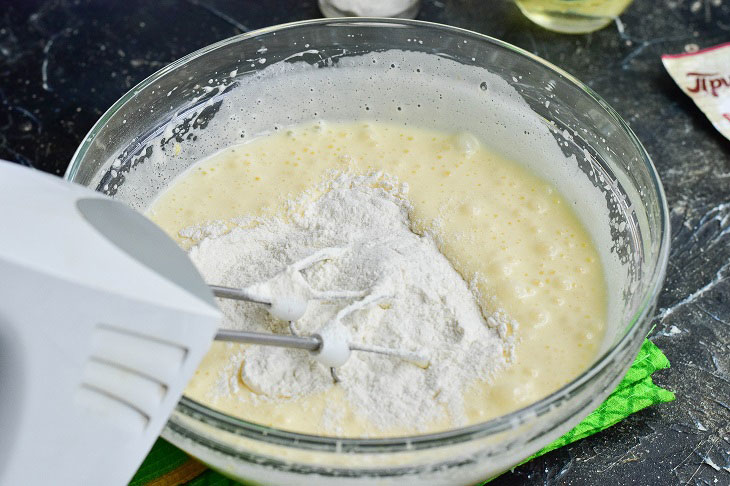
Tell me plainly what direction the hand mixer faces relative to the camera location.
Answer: facing to the right of the viewer

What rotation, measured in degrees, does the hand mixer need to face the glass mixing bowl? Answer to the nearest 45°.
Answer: approximately 45° to its left
